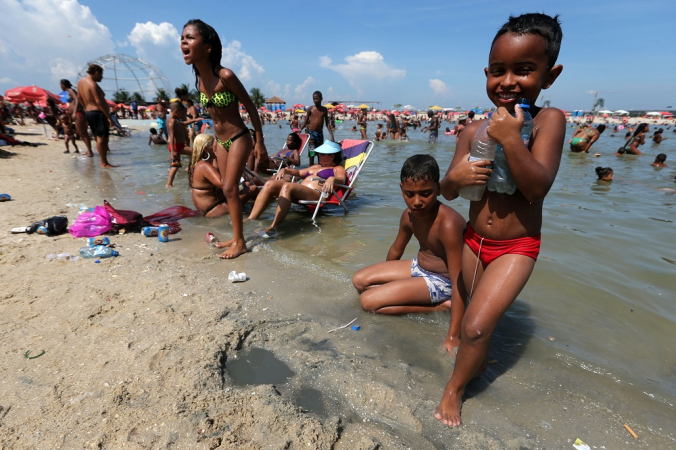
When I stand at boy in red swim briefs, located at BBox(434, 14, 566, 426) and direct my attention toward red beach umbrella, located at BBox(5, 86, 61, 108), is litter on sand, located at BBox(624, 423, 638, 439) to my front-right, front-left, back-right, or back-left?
back-right

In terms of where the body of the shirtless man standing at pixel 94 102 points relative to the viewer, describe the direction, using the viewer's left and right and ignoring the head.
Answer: facing away from the viewer and to the right of the viewer

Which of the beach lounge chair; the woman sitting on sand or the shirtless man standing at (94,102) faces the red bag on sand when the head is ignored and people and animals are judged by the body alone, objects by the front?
the beach lounge chair

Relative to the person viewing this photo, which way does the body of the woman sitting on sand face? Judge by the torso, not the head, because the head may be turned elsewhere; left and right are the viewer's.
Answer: facing to the right of the viewer

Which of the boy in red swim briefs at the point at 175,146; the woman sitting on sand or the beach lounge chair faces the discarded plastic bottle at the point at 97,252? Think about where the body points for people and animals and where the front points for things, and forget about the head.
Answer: the beach lounge chair

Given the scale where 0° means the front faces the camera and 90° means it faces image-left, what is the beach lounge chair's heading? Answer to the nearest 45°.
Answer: approximately 45°

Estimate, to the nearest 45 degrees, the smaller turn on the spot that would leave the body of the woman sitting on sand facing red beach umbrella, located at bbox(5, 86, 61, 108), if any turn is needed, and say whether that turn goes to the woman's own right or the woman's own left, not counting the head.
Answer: approximately 135° to the woman's own left

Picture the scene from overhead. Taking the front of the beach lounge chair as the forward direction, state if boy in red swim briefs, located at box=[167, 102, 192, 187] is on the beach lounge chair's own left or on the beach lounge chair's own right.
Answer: on the beach lounge chair's own right

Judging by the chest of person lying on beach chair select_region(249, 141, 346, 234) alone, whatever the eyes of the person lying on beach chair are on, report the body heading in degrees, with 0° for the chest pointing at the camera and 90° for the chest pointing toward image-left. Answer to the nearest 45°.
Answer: approximately 45°

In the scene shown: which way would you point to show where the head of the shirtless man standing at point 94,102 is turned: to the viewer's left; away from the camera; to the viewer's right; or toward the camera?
to the viewer's right

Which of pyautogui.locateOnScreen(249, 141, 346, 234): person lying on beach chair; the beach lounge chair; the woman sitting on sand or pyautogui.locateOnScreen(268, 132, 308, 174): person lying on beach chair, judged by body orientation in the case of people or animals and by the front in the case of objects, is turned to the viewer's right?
the woman sitting on sand
